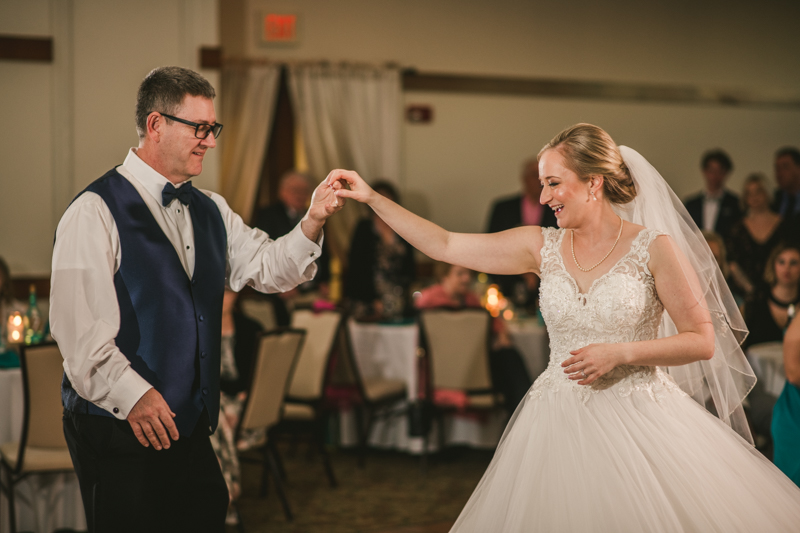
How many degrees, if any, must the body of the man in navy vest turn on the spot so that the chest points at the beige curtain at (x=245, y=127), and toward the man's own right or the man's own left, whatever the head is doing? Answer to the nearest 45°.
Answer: approximately 135° to the man's own left

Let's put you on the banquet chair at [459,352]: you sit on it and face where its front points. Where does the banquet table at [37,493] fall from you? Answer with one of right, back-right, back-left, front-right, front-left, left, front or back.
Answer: back

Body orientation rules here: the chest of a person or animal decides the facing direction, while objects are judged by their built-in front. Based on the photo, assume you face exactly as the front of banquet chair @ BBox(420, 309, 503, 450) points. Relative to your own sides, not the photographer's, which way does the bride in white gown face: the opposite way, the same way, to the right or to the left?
the opposite way

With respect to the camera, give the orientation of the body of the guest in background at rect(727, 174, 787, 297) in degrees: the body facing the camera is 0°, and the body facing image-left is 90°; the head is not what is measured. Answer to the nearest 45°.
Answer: approximately 0°

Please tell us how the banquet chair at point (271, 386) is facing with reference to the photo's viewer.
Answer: facing away from the viewer and to the left of the viewer

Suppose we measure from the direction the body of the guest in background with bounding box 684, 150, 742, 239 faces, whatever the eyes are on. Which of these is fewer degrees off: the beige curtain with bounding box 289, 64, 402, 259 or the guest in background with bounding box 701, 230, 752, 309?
the guest in background

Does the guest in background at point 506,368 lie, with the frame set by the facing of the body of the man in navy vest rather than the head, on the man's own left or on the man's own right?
on the man's own left
